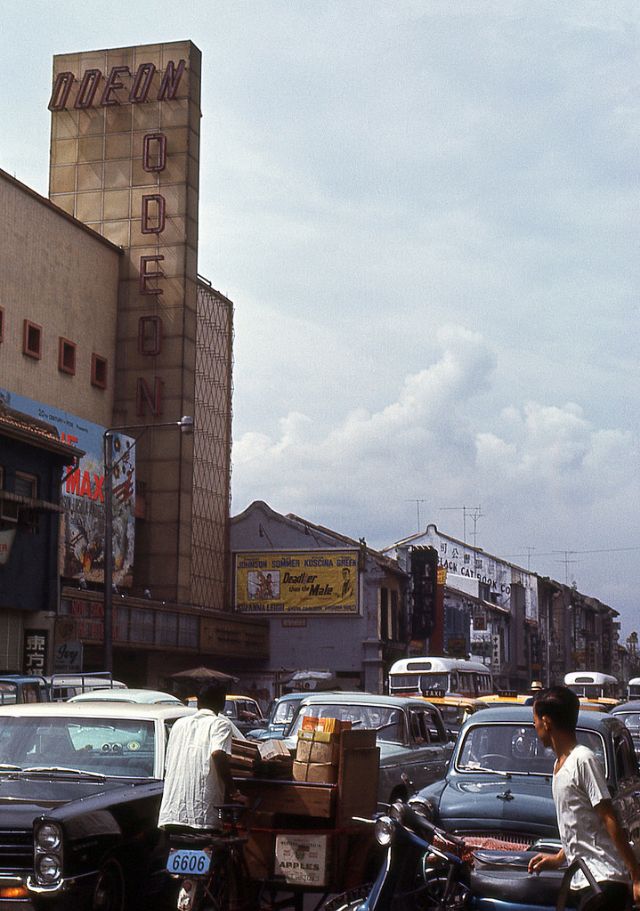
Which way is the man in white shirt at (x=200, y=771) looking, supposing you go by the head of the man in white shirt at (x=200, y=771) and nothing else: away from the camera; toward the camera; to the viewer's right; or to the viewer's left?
away from the camera

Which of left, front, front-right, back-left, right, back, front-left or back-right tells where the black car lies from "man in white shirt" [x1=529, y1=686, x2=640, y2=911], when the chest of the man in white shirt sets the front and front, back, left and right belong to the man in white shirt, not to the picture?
front-right

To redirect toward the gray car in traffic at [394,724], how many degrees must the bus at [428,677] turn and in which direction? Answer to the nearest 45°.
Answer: approximately 45° to its left

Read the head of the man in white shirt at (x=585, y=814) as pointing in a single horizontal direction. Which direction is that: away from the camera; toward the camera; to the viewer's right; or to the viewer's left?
to the viewer's left

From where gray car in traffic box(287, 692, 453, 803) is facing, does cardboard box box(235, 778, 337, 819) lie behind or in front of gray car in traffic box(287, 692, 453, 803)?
in front

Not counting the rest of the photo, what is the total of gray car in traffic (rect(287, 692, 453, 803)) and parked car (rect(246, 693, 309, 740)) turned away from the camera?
0

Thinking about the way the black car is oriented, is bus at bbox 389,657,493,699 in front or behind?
behind

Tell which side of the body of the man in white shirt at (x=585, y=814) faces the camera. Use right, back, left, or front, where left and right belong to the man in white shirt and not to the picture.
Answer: left

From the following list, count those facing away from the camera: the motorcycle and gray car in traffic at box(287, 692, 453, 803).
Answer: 0
